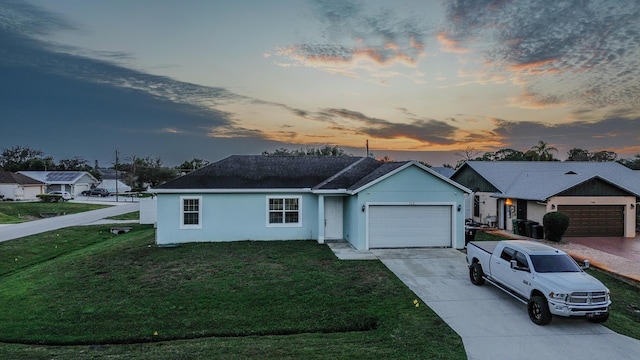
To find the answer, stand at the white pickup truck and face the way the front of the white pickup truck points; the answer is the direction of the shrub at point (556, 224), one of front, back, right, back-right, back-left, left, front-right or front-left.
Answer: back-left

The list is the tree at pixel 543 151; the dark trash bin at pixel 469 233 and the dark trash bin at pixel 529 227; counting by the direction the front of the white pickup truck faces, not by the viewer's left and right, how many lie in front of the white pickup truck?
0

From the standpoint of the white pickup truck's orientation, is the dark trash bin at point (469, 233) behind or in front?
behind

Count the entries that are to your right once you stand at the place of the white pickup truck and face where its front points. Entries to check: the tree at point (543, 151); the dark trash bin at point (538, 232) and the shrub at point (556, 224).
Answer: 0

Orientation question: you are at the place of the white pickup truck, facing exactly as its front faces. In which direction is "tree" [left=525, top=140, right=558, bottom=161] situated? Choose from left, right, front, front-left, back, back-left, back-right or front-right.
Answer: back-left

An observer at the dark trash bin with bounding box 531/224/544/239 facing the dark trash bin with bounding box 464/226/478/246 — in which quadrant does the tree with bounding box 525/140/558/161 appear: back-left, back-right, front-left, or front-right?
back-right

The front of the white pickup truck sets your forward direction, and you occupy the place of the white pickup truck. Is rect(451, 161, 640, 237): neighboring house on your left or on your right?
on your left

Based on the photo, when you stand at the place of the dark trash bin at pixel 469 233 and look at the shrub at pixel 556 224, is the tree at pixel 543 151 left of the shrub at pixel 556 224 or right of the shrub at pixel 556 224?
left

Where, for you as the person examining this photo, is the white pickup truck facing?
facing the viewer and to the right of the viewer

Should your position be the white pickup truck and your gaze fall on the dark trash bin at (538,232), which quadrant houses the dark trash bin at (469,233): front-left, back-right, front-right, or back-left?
front-left

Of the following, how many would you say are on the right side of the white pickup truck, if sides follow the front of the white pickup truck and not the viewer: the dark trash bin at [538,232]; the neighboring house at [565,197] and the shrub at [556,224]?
0

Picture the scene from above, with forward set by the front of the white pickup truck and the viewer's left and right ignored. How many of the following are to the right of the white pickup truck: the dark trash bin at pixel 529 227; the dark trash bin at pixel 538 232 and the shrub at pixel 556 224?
0

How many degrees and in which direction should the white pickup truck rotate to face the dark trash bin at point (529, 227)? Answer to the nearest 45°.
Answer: approximately 135° to its left
